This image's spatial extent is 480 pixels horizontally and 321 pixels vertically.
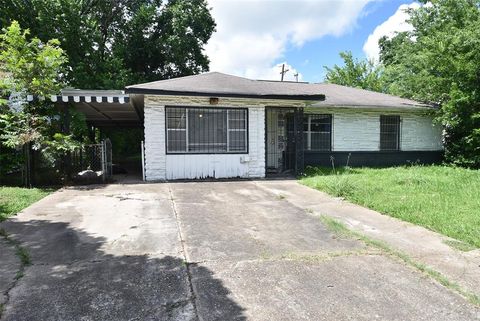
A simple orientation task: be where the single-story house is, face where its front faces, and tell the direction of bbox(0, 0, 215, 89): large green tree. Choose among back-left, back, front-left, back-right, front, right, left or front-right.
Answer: back-right

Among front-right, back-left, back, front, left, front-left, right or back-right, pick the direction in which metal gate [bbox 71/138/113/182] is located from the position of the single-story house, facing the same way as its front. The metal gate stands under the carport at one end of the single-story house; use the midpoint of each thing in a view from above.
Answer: right

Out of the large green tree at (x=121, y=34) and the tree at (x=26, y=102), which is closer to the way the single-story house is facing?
the tree

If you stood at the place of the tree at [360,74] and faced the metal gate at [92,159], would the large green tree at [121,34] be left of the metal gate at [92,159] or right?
right

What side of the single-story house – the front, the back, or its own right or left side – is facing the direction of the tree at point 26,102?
right

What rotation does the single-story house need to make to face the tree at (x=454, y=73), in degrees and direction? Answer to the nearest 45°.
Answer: approximately 90° to its left

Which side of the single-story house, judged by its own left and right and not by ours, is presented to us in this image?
front
